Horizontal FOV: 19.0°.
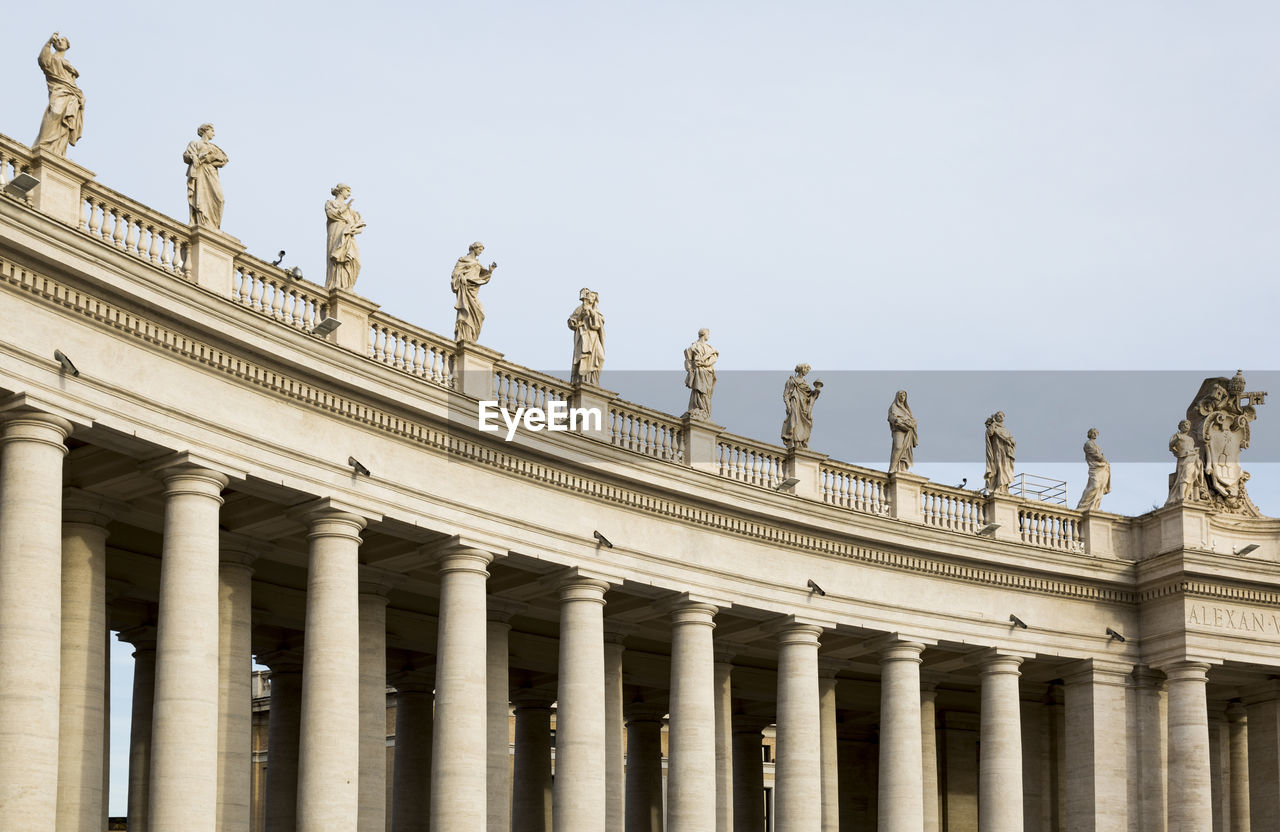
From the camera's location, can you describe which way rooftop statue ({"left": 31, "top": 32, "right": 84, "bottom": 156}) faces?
facing the viewer and to the right of the viewer
